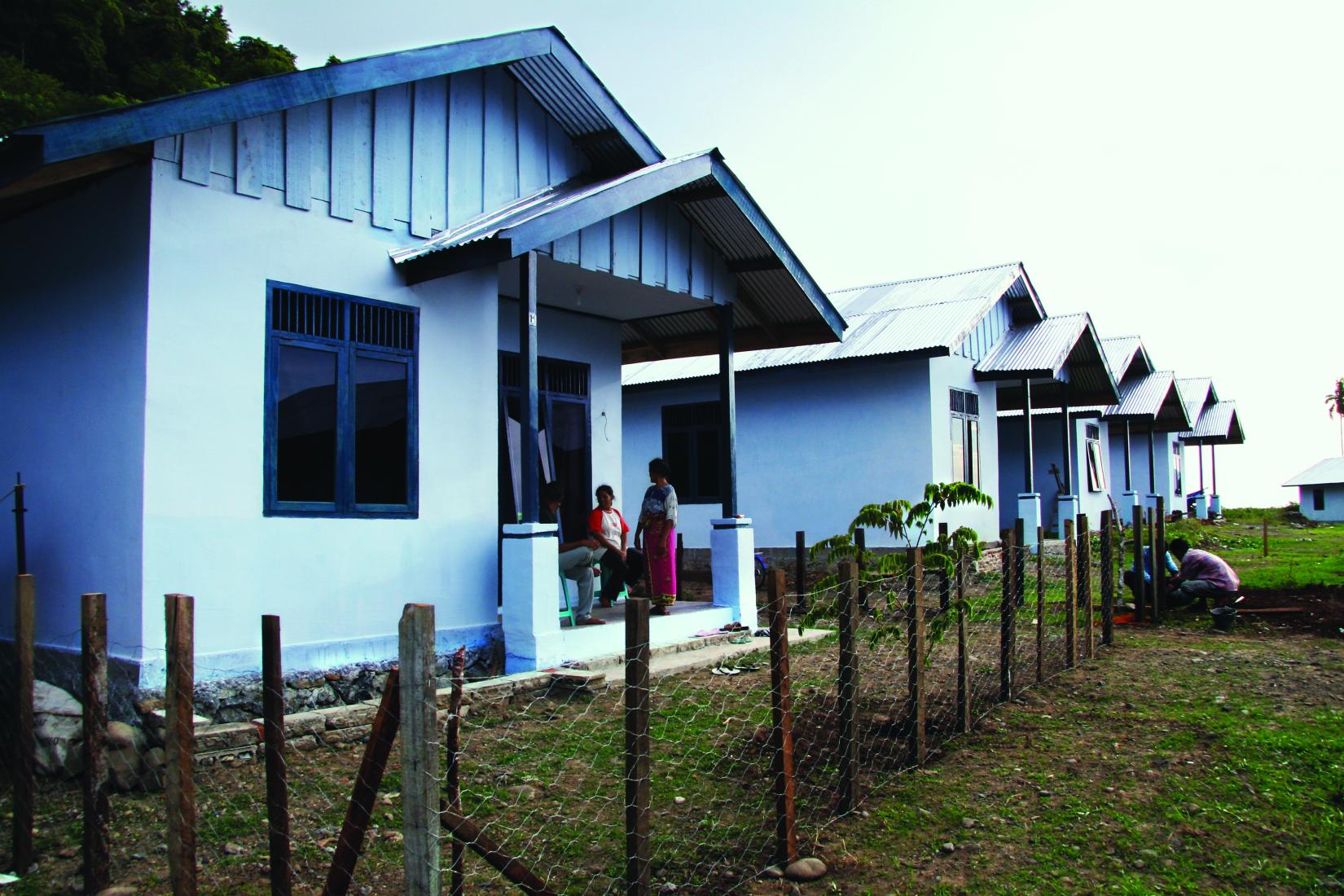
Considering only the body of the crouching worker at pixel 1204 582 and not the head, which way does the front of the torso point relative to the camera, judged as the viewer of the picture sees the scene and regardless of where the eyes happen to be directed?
to the viewer's left

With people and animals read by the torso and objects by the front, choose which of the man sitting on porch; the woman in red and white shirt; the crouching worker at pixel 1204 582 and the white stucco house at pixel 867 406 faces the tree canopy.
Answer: the crouching worker

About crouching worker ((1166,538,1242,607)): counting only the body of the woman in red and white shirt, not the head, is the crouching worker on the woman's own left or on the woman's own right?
on the woman's own left

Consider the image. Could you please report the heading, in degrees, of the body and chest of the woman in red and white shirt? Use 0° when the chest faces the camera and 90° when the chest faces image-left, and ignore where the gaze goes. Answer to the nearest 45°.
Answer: approximately 315°

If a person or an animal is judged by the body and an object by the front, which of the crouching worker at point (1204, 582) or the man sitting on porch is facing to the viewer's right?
the man sitting on porch

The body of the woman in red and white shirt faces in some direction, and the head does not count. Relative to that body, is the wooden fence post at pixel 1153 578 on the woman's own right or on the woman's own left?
on the woman's own left

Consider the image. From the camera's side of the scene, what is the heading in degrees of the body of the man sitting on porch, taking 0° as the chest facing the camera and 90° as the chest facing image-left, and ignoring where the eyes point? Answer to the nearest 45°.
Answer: approximately 270°

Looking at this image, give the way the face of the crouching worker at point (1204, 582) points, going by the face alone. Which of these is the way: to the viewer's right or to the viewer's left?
to the viewer's left

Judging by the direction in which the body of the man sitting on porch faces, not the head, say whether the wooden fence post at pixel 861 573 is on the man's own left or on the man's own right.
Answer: on the man's own right

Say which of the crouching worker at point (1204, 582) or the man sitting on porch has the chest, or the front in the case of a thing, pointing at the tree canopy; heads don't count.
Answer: the crouching worker

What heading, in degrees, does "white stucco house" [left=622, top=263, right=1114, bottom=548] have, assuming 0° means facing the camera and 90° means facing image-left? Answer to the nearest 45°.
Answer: approximately 315°

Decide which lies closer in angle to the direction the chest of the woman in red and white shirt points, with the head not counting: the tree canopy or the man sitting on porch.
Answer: the man sitting on porch
